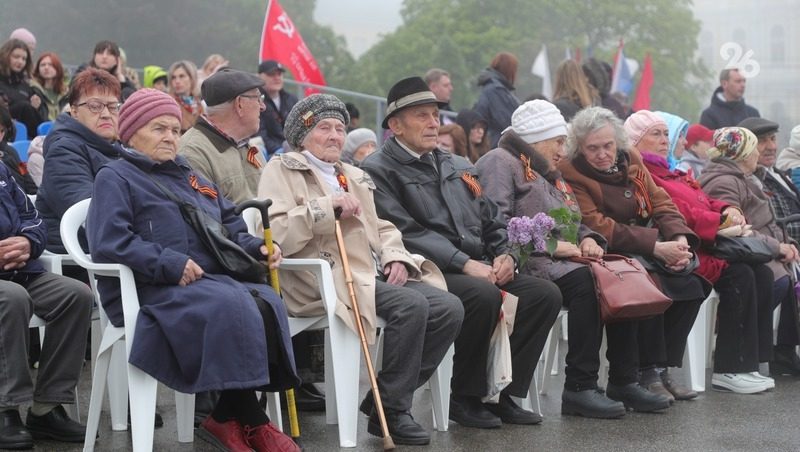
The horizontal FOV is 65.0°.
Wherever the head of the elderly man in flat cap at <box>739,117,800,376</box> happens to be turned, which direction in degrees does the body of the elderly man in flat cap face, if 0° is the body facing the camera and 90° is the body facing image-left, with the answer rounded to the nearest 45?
approximately 315°

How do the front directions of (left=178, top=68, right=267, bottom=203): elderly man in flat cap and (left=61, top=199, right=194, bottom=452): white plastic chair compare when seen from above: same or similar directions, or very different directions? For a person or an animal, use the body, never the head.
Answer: same or similar directions

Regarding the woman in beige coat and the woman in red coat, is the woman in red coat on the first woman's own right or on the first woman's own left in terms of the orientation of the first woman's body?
on the first woman's own left

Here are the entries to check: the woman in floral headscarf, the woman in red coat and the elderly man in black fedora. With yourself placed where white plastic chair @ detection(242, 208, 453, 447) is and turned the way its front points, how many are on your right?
0

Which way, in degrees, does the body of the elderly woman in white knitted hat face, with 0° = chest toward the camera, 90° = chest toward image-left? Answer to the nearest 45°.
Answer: approximately 315°

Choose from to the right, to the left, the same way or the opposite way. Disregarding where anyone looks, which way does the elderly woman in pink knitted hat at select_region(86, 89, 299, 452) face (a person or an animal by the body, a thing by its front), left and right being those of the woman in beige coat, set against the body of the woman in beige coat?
the same way

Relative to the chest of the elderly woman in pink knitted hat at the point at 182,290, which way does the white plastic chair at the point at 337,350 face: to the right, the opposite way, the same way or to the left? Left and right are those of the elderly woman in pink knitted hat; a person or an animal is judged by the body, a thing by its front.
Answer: the same way

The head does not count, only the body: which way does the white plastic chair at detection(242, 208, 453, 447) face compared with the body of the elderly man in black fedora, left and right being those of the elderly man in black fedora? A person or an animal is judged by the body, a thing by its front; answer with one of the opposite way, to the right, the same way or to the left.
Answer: the same way

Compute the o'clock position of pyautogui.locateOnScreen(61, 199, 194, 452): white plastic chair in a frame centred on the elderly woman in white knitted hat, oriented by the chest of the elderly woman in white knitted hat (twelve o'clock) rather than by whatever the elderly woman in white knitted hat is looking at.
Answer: The white plastic chair is roughly at 3 o'clock from the elderly woman in white knitted hat.
